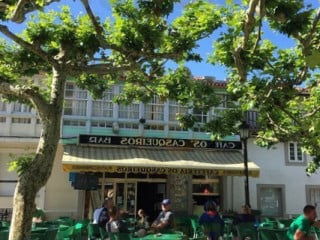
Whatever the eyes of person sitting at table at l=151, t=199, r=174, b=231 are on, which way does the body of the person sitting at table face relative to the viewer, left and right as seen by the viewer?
facing the viewer and to the left of the viewer

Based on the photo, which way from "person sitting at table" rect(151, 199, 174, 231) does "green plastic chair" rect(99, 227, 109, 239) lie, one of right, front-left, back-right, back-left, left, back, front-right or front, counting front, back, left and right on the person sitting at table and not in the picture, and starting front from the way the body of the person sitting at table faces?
front-right

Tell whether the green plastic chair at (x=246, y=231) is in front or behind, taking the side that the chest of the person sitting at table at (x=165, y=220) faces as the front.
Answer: behind

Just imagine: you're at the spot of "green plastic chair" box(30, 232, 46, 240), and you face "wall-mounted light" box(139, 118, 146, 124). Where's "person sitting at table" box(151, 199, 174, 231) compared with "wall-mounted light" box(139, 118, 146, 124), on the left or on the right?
right

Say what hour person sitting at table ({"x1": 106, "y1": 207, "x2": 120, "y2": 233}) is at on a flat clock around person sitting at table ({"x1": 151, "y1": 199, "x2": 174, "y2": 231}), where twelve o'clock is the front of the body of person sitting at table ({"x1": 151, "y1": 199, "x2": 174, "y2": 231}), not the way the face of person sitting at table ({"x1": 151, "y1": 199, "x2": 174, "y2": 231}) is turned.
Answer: person sitting at table ({"x1": 106, "y1": 207, "x2": 120, "y2": 233}) is roughly at 1 o'clock from person sitting at table ({"x1": 151, "y1": 199, "x2": 174, "y2": 231}).

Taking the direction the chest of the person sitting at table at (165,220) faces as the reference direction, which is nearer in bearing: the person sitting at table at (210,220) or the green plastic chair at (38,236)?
the green plastic chair

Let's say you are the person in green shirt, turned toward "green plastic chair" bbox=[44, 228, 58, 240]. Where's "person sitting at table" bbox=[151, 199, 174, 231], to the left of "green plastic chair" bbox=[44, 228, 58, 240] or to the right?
right
